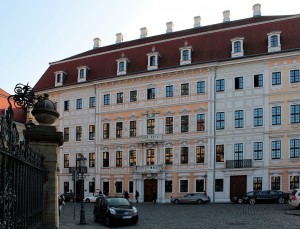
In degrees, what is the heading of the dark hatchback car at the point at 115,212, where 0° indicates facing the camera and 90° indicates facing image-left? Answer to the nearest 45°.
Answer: approximately 315°

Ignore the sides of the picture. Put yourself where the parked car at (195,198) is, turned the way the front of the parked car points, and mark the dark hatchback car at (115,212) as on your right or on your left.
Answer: on your left

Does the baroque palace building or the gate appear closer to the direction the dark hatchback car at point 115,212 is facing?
the gate

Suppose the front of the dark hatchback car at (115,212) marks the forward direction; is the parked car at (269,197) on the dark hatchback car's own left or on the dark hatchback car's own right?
on the dark hatchback car's own left

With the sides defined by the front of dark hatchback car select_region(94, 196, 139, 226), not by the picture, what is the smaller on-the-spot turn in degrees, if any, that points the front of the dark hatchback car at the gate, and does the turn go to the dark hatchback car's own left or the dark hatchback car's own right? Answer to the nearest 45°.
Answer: approximately 45° to the dark hatchback car's own right

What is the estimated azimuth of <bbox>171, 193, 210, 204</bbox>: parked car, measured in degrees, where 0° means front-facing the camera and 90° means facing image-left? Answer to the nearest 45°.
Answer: approximately 90°
